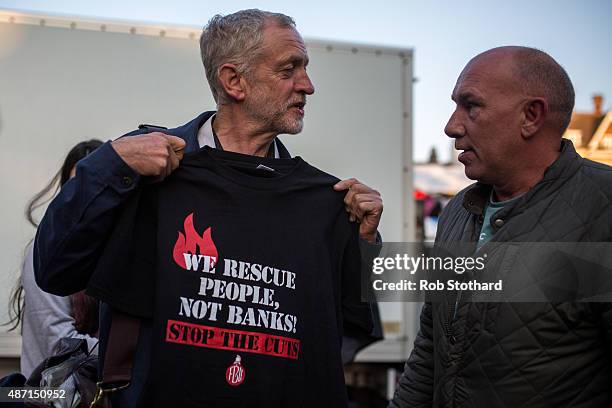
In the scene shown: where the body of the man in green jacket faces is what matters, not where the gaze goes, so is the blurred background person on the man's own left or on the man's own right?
on the man's own right

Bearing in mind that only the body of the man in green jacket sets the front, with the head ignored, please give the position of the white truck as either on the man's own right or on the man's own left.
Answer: on the man's own right

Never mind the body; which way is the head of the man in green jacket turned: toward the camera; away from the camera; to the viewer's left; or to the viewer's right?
to the viewer's left

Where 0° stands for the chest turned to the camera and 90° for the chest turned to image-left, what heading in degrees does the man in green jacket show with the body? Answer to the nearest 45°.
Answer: approximately 45°
